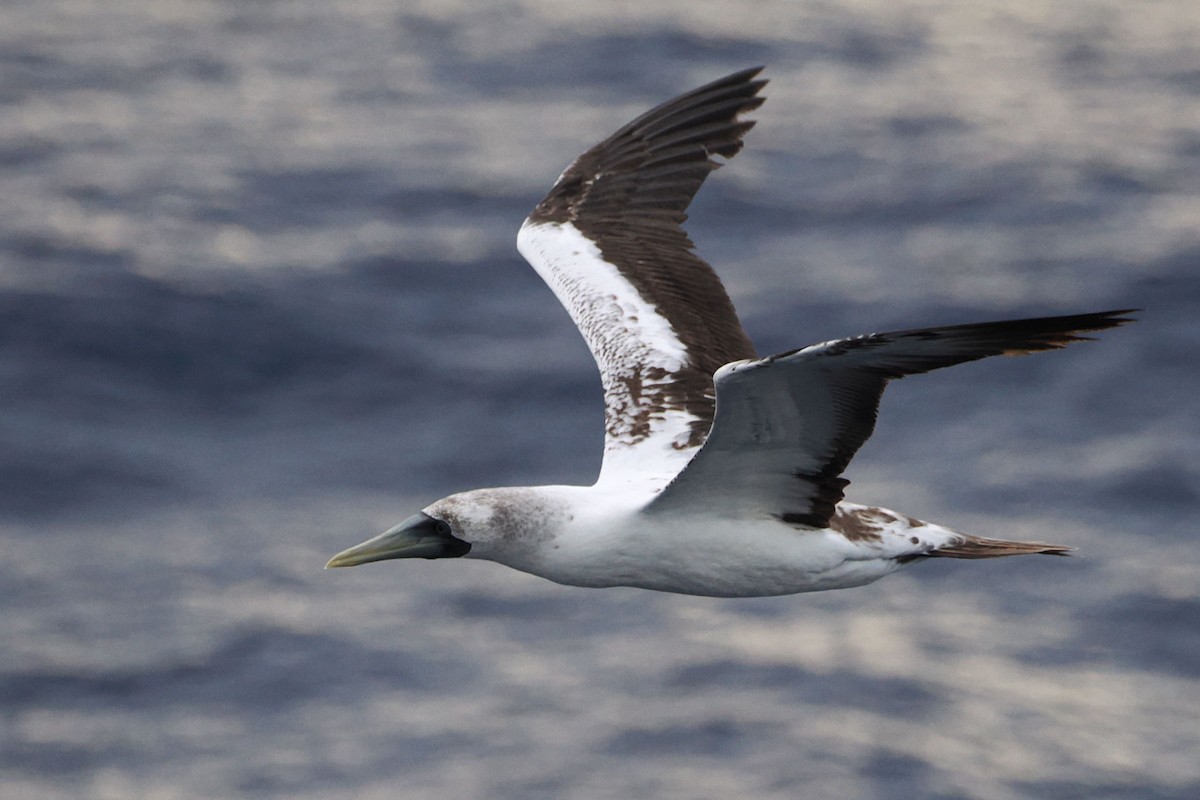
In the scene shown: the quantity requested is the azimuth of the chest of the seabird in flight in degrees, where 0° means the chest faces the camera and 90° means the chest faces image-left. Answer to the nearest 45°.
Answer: approximately 90°
